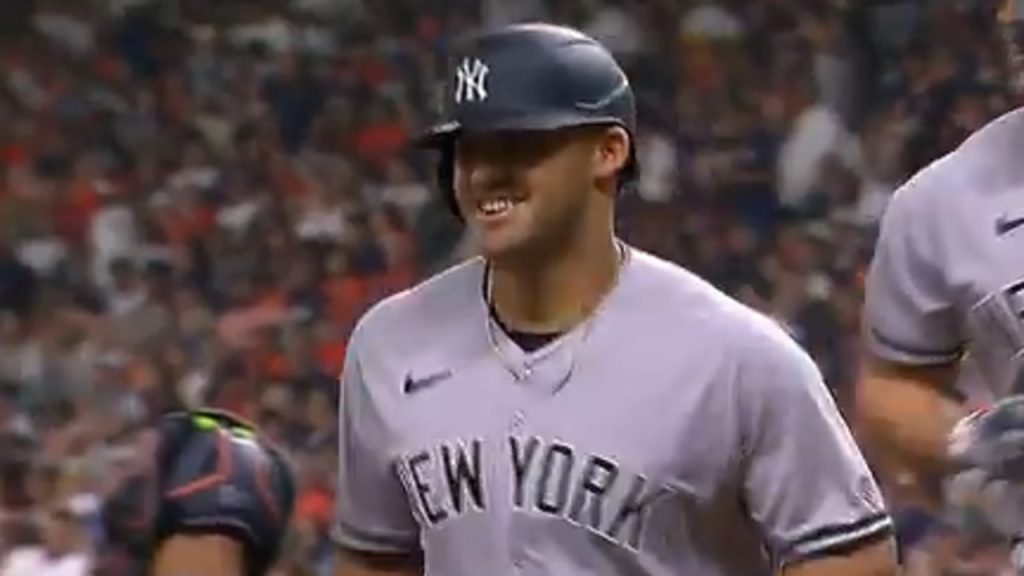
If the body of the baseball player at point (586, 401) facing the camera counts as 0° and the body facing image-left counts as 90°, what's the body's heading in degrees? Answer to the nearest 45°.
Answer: approximately 45°

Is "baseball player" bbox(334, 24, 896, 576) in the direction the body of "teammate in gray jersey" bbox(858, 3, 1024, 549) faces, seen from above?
no

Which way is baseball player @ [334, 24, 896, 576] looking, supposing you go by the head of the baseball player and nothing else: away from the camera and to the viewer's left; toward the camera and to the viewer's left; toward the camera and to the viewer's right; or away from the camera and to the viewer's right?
toward the camera and to the viewer's left

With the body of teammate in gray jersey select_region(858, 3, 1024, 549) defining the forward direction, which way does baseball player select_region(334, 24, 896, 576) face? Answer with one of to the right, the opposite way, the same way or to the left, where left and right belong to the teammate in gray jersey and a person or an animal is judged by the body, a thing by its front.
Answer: to the right

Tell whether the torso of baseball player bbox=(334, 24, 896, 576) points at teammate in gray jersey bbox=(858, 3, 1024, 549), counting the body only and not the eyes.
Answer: no

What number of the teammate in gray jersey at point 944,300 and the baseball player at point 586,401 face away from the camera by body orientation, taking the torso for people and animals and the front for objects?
0
